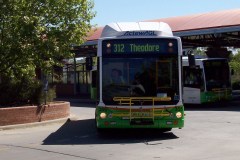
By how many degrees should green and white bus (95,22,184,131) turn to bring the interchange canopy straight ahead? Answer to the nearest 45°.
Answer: approximately 180°

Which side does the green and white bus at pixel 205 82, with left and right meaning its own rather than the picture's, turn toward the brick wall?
right

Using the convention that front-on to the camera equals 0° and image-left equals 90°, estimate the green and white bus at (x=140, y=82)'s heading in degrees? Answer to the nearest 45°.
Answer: approximately 0°

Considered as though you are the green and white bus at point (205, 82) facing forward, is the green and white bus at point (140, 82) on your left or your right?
on your right

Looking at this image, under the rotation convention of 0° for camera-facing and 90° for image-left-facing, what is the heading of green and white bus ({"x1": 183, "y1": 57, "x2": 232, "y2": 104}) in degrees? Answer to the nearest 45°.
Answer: approximately 315°

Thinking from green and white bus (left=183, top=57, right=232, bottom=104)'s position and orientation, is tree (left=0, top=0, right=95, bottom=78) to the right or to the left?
on its right
